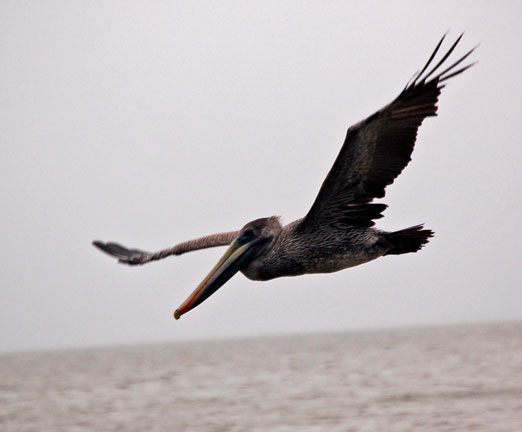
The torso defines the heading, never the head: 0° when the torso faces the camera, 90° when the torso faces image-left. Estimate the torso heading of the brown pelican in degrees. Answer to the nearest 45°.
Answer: approximately 45°
